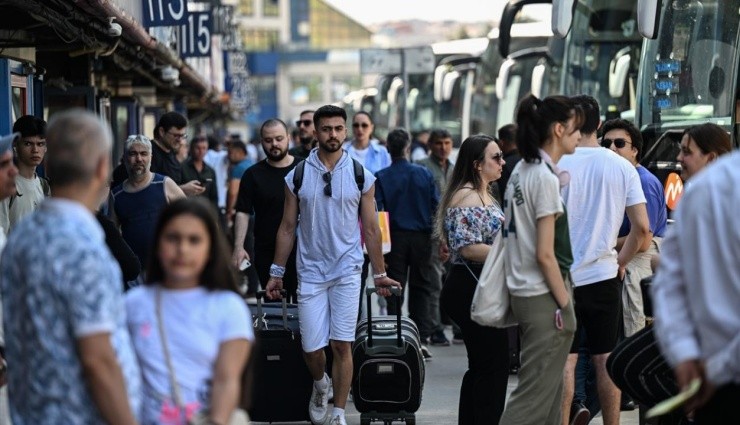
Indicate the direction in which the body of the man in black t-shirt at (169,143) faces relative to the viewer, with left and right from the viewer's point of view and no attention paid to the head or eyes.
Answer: facing the viewer and to the right of the viewer

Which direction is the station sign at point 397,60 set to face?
toward the camera

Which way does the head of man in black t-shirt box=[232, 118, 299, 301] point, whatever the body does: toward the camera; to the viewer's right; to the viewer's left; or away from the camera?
toward the camera

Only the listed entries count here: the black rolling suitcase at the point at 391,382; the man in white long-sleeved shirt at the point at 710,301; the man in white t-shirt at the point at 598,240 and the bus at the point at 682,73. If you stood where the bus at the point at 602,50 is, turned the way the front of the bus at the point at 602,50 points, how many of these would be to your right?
0

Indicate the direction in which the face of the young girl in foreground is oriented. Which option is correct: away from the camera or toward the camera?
toward the camera

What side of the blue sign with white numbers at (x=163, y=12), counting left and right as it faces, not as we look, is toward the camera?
front

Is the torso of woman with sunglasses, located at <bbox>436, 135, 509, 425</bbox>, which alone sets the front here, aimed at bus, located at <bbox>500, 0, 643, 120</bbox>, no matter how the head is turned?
no

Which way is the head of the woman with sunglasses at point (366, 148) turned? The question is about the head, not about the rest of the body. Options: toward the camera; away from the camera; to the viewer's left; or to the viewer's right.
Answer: toward the camera

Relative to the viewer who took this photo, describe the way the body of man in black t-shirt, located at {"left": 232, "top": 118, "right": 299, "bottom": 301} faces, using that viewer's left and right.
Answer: facing the viewer

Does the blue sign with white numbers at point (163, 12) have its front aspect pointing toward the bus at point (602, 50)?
no

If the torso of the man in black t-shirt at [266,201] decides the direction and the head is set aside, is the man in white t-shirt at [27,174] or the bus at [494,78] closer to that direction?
the man in white t-shirt

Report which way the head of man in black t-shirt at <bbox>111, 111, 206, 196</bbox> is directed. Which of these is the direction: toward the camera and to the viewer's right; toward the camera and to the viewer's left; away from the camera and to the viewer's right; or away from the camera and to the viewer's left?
toward the camera and to the viewer's right

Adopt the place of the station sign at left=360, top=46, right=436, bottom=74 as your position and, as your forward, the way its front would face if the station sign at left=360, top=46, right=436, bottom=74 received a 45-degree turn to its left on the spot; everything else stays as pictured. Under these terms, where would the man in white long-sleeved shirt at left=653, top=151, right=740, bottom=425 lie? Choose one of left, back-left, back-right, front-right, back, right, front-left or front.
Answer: front-right

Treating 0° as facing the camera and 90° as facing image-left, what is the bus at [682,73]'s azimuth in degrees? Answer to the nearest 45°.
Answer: approximately 45°
